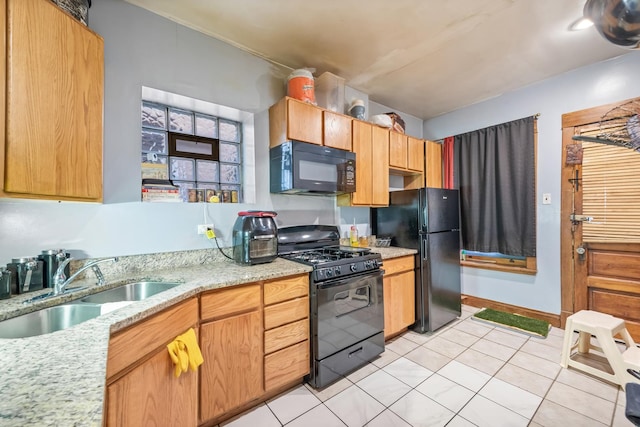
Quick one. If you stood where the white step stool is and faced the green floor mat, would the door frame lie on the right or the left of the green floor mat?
right

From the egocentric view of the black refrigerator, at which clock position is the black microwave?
The black microwave is roughly at 3 o'clock from the black refrigerator.

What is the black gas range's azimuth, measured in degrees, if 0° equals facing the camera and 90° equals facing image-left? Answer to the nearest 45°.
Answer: approximately 315°

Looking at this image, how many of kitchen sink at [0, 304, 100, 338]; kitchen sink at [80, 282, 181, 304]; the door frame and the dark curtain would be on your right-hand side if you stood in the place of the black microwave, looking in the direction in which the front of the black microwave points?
2

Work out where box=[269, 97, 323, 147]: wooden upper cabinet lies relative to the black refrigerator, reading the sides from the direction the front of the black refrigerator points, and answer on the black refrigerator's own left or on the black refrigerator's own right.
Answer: on the black refrigerator's own right

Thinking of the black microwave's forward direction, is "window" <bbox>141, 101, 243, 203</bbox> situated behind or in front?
behind

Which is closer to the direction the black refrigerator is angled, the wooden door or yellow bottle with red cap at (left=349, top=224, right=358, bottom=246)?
the wooden door

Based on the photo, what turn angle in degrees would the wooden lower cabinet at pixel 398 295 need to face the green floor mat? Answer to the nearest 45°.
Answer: approximately 90° to its left

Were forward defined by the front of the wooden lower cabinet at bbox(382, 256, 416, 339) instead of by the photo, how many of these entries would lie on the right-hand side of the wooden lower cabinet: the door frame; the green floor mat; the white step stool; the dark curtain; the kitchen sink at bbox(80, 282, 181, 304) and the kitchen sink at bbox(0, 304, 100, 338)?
2
